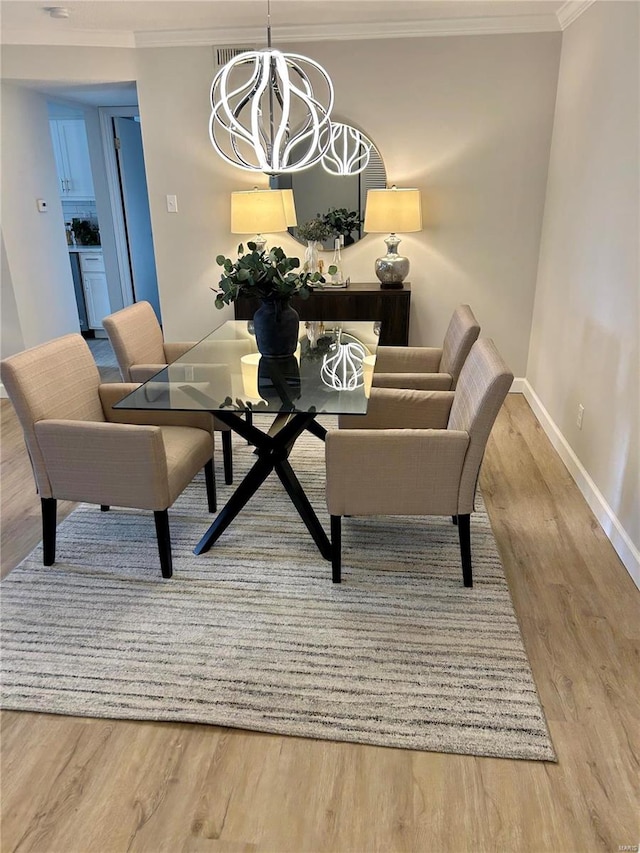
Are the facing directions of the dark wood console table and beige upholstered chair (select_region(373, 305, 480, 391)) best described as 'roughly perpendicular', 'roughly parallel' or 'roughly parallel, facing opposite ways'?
roughly perpendicular

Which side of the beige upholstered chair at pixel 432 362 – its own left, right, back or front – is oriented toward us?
left

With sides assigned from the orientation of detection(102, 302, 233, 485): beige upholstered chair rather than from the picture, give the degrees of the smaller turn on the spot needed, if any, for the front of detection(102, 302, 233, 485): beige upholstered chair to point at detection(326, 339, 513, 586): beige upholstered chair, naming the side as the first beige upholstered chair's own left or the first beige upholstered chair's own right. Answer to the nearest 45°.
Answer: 0° — it already faces it

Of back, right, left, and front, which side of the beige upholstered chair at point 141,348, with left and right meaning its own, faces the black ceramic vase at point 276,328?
front

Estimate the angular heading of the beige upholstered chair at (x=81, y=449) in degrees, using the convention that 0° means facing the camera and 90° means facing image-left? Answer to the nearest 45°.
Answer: approximately 315°

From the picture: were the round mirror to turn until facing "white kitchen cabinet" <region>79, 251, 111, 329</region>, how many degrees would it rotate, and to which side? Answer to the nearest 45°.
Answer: approximately 135° to its right

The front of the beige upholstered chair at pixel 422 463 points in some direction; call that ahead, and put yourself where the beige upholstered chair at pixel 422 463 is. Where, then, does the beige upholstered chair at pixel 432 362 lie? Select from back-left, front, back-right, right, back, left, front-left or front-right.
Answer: right
